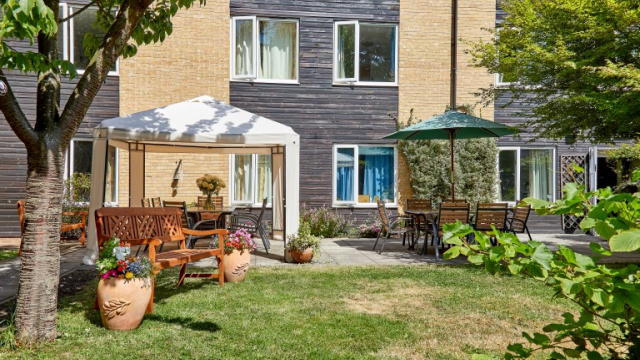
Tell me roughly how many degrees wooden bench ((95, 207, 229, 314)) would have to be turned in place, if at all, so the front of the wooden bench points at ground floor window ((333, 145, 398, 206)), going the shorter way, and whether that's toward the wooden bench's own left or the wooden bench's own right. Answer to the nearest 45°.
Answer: approximately 90° to the wooden bench's own left

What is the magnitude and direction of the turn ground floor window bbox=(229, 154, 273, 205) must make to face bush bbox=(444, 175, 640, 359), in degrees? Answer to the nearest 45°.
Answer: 0° — it already faces it

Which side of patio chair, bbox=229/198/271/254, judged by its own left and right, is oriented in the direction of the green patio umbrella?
back

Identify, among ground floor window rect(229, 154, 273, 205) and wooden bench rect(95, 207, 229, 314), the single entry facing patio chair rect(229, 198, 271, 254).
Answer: the ground floor window

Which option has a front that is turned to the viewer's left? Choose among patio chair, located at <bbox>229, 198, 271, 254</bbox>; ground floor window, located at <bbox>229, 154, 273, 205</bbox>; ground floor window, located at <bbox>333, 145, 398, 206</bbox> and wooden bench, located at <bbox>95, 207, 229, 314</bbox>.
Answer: the patio chair

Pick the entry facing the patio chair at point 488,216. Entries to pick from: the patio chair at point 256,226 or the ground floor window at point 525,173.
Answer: the ground floor window

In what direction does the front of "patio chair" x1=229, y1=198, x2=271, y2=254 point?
to the viewer's left

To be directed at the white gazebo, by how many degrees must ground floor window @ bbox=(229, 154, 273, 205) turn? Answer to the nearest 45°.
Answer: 0° — it already faces it

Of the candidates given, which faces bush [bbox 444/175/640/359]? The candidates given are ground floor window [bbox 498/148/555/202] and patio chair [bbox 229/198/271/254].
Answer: the ground floor window
